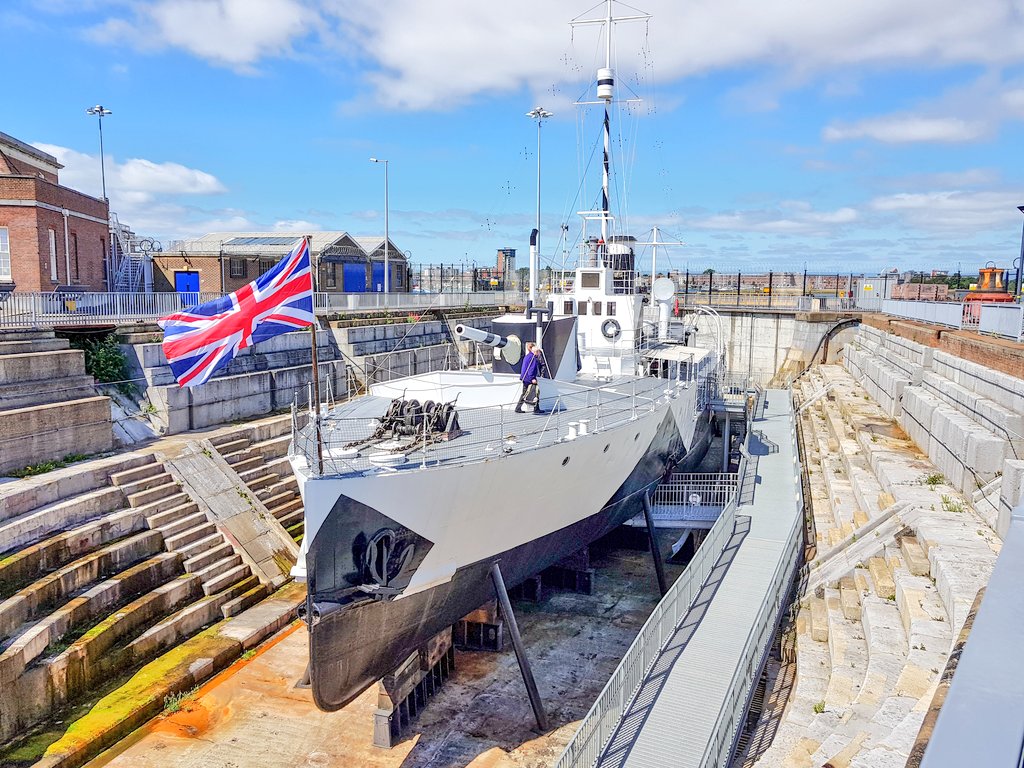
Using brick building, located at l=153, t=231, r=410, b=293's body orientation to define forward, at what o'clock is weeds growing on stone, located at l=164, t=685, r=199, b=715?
The weeds growing on stone is roughly at 12 o'clock from the brick building.

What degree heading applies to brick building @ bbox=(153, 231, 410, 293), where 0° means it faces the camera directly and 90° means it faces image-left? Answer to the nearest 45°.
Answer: approximately 0°

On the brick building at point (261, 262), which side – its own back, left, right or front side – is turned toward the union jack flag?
front

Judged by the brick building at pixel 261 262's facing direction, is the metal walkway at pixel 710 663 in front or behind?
in front

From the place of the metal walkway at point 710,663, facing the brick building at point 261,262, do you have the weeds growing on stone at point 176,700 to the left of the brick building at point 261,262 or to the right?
left

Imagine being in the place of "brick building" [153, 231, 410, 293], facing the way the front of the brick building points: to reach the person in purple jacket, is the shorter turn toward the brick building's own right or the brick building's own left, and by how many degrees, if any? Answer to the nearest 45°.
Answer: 0° — it already faces them

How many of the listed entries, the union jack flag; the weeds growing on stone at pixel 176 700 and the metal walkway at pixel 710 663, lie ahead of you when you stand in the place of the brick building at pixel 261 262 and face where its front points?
3
